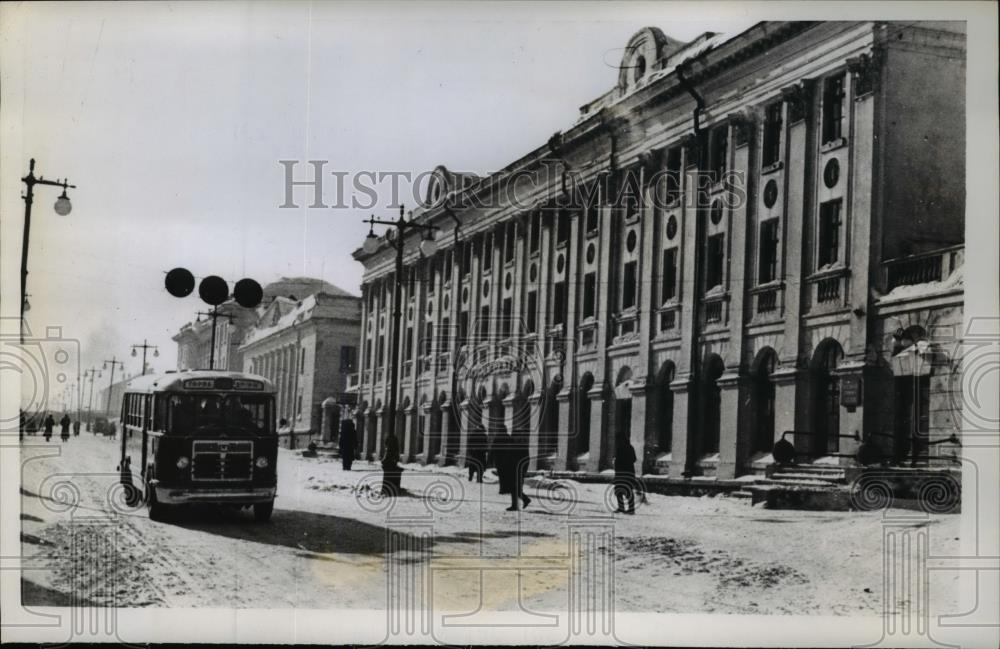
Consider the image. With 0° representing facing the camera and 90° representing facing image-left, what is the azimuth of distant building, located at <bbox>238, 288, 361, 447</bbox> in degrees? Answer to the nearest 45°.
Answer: approximately 45°

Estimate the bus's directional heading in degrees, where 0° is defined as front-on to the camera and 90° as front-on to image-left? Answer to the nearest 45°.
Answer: approximately 0°

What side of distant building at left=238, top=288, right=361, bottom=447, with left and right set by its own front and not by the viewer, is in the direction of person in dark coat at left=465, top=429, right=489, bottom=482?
left

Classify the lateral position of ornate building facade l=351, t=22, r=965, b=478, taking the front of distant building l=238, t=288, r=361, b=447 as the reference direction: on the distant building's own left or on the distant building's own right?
on the distant building's own left

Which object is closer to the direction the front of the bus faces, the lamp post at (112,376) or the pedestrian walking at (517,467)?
the pedestrian walking

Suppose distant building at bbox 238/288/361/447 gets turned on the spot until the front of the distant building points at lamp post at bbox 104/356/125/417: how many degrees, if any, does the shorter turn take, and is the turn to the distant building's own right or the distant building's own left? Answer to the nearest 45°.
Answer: approximately 45° to the distant building's own right

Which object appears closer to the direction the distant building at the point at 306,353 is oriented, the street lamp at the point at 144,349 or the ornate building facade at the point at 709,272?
the street lamp
